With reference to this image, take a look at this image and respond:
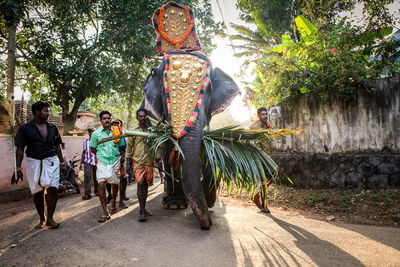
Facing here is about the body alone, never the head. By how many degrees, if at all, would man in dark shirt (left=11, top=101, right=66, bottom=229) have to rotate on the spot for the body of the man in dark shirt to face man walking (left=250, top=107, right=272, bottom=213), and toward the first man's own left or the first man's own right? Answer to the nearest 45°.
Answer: approximately 90° to the first man's own left

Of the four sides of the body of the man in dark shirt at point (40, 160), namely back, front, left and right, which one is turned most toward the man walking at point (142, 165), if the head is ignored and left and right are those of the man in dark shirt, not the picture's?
left

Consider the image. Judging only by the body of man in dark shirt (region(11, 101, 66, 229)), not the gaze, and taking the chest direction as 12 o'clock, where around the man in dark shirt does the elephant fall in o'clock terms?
The elephant is roughly at 10 o'clock from the man in dark shirt.

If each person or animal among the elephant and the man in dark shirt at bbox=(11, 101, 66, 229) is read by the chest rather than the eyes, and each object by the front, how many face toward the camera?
2

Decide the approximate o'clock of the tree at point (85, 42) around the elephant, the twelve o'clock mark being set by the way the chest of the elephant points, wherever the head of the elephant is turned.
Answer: The tree is roughly at 5 o'clock from the elephant.

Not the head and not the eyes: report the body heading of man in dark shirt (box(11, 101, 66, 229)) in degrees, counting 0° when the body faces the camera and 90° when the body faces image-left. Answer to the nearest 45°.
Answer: approximately 0°

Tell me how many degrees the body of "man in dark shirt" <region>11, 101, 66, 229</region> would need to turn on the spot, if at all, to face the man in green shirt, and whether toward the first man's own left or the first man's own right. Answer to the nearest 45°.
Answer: approximately 90° to the first man's own left
